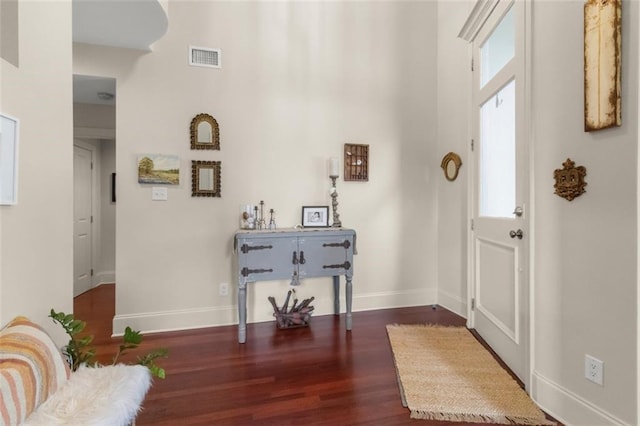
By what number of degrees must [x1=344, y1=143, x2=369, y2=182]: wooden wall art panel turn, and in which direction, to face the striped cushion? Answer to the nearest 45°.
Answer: approximately 45° to its right

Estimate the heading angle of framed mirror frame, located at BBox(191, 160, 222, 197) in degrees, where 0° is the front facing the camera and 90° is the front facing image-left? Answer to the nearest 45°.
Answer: approximately 0°

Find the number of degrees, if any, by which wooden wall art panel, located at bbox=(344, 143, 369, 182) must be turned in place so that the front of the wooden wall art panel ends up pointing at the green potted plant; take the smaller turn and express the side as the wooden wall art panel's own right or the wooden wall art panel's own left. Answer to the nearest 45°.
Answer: approximately 45° to the wooden wall art panel's own right

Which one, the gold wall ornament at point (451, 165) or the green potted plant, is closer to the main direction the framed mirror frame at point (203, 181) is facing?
the green potted plant

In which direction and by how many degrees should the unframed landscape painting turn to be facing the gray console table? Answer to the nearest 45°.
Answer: approximately 45° to its left

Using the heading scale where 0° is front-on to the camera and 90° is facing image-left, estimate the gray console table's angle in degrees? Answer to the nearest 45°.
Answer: approximately 0°

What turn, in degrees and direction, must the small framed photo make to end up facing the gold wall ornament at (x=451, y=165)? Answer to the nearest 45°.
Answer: approximately 90° to its left
